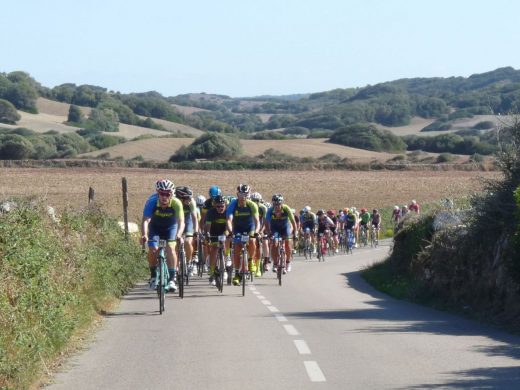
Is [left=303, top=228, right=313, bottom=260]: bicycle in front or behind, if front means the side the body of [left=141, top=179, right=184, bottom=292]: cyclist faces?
behind

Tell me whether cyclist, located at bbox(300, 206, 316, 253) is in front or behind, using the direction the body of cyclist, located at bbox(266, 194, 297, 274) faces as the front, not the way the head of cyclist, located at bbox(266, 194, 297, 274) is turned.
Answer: behind

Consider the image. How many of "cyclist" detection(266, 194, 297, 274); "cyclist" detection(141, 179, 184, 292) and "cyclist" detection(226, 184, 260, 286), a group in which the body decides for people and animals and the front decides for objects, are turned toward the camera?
3

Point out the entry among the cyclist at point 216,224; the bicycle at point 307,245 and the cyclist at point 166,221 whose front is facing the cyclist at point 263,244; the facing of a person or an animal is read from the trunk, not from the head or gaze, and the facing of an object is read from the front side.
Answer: the bicycle

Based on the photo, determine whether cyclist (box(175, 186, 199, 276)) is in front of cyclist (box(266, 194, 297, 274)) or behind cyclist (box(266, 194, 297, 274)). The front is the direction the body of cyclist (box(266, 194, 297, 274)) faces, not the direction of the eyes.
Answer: in front

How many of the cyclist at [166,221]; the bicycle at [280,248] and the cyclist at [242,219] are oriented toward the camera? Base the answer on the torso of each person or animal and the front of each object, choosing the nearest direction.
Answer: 3

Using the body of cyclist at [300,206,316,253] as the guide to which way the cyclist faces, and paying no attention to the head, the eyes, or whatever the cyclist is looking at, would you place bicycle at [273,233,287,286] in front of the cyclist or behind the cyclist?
in front

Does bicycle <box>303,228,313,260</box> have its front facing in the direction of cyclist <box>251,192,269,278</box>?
yes

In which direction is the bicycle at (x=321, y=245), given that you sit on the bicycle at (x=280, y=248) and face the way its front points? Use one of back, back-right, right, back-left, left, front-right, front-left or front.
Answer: back

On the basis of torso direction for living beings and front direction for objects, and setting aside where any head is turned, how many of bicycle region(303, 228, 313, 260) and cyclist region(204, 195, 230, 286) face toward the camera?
2

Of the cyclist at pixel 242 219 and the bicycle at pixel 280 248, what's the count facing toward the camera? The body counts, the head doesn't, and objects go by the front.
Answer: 2

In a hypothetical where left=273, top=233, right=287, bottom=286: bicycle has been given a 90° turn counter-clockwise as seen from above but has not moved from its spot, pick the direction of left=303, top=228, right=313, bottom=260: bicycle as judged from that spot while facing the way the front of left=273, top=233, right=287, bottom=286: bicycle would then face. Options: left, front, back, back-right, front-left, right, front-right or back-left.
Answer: left

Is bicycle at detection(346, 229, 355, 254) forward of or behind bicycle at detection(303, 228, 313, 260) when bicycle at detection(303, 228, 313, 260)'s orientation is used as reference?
behind

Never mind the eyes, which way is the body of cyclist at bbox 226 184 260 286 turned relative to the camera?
toward the camera

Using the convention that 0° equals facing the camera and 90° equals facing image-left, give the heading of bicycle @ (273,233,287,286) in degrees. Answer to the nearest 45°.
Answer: approximately 0°
